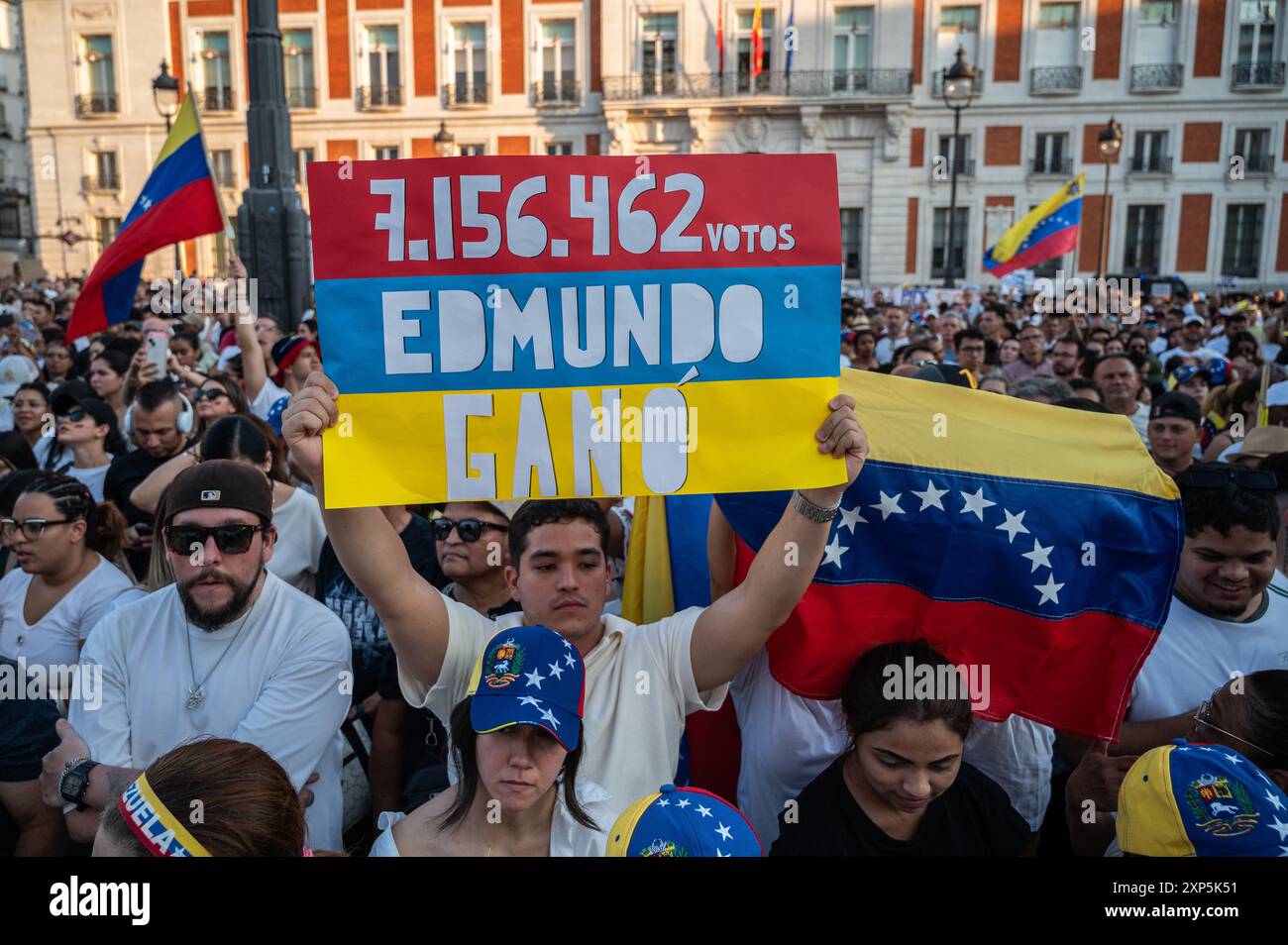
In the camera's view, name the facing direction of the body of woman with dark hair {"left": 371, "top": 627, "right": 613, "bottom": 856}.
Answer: toward the camera

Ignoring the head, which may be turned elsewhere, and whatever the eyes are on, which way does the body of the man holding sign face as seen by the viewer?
toward the camera

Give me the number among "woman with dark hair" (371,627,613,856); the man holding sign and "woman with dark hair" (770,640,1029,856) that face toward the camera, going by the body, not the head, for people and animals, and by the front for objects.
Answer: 3

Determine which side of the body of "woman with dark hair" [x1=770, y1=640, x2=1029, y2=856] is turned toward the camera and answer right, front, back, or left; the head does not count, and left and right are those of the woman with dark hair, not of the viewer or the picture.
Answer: front

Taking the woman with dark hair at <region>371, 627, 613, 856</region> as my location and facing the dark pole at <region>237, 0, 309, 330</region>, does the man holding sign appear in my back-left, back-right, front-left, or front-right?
front-right

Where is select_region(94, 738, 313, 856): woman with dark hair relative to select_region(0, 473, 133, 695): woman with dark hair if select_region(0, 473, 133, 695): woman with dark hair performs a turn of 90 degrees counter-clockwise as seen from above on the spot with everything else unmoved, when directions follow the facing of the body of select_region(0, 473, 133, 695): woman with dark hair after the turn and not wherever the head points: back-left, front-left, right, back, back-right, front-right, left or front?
front-right

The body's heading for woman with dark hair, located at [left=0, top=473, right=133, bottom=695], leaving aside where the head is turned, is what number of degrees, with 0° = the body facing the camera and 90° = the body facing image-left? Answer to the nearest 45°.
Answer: approximately 45°

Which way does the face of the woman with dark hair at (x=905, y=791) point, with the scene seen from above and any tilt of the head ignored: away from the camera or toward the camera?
toward the camera

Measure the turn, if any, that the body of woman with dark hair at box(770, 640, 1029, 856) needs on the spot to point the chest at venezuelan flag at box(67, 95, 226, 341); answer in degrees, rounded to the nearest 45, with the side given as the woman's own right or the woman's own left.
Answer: approximately 135° to the woman's own right

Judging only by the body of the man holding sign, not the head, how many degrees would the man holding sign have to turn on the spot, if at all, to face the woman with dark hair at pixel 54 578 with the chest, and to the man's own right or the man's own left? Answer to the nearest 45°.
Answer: approximately 135° to the man's own right

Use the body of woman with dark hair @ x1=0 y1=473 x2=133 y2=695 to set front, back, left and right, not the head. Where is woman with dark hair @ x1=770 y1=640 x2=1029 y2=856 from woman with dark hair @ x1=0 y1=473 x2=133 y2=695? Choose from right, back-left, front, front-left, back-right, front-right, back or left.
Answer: left

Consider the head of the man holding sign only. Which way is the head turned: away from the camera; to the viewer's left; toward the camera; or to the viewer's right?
toward the camera

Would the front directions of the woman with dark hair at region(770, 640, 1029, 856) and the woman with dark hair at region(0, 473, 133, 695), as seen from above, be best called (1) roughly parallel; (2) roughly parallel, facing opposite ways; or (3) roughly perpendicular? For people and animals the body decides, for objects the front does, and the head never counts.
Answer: roughly parallel
